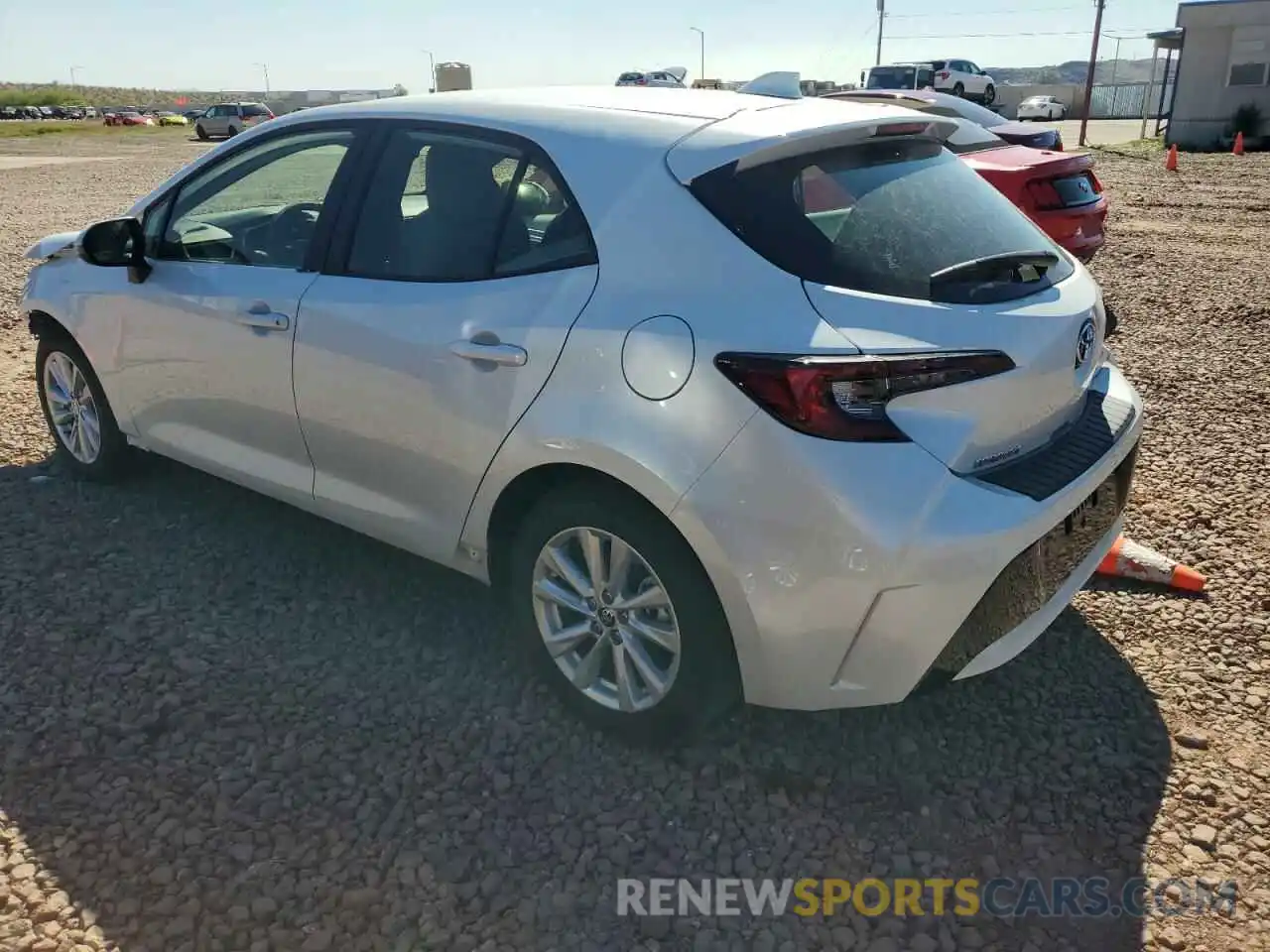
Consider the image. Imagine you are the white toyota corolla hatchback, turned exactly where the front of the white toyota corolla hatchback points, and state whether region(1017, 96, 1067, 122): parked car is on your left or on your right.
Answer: on your right

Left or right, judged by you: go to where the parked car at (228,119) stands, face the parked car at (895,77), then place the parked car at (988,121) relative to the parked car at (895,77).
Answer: right

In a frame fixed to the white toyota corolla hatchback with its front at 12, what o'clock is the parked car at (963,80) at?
The parked car is roughly at 2 o'clock from the white toyota corolla hatchback.

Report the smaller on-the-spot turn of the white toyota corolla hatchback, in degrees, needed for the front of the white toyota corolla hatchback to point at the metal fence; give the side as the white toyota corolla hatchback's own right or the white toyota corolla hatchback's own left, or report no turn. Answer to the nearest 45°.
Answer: approximately 90° to the white toyota corolla hatchback's own right

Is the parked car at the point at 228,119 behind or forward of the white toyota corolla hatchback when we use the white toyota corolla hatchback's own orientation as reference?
forward

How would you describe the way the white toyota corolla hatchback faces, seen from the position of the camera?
facing away from the viewer and to the left of the viewer

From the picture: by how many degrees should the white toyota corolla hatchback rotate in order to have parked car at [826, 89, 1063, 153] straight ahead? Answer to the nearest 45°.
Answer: approximately 90° to its right

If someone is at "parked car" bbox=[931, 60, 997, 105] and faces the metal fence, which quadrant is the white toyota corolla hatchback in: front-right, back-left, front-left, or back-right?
back-right

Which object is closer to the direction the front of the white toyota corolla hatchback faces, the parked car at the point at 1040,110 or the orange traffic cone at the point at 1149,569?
the parked car

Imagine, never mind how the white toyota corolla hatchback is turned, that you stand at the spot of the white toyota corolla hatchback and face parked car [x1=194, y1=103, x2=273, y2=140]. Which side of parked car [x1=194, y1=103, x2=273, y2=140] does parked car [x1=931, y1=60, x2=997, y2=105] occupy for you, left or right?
right

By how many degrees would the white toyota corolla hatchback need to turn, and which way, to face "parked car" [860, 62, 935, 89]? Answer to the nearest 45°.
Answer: approximately 45° to its right
